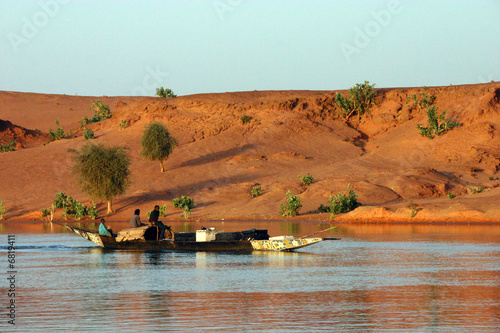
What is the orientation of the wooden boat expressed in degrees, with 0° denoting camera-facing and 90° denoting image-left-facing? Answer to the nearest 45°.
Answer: approximately 270°
